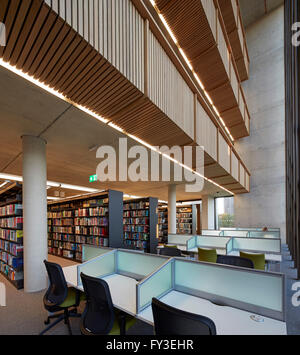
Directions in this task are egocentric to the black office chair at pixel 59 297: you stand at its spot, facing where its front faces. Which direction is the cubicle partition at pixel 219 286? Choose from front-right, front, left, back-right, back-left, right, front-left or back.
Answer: right

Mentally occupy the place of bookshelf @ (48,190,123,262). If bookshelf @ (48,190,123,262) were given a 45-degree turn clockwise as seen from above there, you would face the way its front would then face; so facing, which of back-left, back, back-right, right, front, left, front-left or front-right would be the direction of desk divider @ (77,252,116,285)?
left

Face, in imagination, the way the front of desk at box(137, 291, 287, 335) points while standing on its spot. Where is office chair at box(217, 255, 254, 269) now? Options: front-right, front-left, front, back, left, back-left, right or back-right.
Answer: back-right

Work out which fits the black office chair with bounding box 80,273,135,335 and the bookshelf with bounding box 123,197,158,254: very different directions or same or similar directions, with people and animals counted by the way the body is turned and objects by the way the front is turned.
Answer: very different directions

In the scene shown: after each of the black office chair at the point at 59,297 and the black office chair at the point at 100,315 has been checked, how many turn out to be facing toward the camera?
0

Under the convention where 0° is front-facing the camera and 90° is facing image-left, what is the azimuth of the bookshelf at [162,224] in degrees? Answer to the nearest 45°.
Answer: approximately 45°

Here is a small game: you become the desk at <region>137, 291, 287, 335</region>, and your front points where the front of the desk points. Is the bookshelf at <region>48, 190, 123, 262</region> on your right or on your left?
on your right

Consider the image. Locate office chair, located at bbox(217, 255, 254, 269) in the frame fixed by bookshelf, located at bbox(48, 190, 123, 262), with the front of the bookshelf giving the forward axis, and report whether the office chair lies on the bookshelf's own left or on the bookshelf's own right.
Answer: on the bookshelf's own left

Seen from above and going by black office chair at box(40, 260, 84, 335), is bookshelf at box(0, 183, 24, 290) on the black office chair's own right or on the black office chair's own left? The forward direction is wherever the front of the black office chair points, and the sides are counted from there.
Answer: on the black office chair's own left

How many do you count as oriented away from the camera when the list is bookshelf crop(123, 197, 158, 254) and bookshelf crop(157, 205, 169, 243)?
0

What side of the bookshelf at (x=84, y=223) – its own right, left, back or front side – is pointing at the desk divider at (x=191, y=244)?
left
